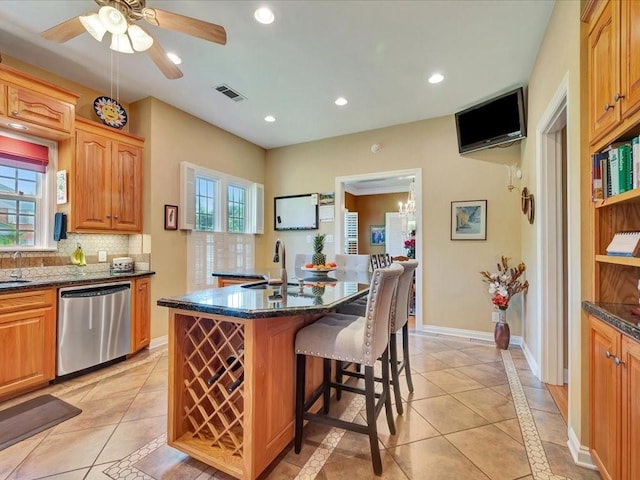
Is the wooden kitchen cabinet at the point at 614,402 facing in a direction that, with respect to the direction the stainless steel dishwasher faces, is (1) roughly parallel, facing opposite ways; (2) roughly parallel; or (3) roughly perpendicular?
roughly parallel, facing opposite ways

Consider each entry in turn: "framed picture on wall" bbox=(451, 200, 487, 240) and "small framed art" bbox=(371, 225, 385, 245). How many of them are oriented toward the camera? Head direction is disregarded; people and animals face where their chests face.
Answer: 2

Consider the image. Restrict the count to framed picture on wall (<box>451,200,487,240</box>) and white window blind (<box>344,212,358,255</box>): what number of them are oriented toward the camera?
2

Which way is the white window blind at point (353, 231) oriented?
toward the camera

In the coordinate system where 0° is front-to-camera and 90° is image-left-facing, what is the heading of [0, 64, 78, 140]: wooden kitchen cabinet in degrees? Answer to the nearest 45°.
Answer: approximately 315°

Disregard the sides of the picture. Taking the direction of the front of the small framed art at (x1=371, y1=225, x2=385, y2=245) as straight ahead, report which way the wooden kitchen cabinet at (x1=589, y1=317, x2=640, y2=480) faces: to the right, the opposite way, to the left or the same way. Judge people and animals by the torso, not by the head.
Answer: to the right

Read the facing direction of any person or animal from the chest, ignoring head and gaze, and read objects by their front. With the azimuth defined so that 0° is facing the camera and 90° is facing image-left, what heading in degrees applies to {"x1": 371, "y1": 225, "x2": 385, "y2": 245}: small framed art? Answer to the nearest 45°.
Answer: approximately 0°

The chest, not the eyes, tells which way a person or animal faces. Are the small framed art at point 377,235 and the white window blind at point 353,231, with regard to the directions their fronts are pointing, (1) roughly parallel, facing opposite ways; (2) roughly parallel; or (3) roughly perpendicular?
roughly parallel

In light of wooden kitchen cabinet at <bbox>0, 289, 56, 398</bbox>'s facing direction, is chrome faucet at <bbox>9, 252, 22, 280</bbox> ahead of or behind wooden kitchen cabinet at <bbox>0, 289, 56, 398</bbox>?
behind

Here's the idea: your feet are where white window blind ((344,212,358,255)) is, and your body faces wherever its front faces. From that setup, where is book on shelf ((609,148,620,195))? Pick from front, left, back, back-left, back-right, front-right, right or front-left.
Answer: front

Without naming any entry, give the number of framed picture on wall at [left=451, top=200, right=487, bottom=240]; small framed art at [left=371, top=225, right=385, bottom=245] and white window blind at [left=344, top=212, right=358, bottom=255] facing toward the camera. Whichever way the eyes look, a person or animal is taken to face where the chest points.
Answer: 3

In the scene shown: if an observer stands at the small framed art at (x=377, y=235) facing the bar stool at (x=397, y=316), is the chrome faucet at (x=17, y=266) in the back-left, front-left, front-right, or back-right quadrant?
front-right

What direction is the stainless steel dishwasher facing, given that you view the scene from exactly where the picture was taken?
facing the viewer and to the right of the viewer

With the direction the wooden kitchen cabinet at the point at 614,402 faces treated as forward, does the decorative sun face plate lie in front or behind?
in front
